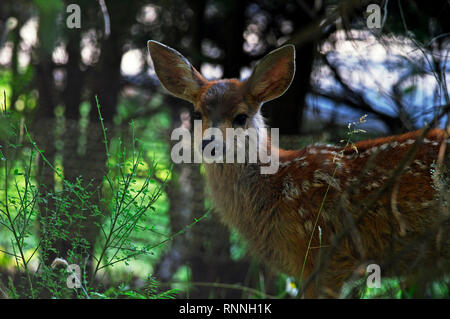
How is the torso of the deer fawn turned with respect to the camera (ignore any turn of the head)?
to the viewer's left
